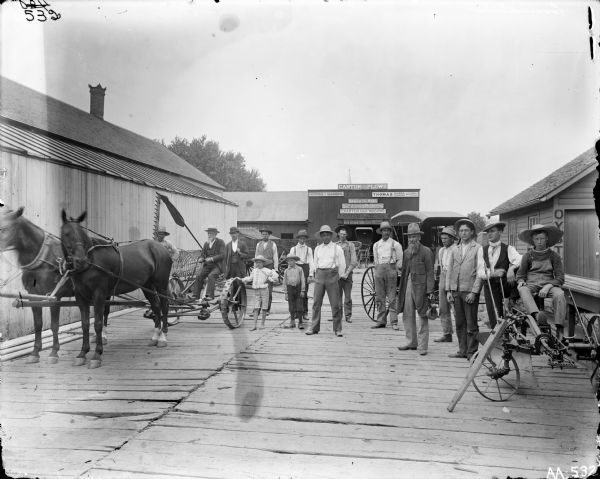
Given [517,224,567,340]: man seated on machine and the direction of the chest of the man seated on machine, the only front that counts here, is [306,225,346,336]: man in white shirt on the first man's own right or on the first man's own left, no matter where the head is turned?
on the first man's own right

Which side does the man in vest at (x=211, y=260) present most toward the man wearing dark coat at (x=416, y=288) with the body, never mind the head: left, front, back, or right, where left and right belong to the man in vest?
left

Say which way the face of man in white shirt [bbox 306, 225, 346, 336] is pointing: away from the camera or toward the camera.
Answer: toward the camera

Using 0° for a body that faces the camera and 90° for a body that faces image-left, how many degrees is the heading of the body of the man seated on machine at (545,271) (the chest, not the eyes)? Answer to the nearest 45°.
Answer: approximately 0°

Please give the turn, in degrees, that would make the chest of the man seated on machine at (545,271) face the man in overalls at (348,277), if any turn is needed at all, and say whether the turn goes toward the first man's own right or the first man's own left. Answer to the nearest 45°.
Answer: approximately 135° to the first man's own right

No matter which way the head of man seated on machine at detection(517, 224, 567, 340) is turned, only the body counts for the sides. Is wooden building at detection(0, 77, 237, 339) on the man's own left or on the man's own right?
on the man's own right

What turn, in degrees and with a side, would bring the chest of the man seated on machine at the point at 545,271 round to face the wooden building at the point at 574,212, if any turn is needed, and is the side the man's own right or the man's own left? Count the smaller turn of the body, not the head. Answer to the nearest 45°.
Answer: approximately 180°

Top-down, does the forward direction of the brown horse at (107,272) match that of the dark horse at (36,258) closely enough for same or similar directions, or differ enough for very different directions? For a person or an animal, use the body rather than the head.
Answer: same or similar directions

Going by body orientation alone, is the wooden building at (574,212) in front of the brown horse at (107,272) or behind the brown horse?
behind

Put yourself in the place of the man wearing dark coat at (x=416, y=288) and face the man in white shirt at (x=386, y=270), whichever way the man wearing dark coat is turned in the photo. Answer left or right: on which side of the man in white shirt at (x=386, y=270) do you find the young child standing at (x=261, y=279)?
left

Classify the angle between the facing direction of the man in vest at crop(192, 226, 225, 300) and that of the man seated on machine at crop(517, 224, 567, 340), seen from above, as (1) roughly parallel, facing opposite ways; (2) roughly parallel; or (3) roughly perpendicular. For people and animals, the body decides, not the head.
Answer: roughly parallel

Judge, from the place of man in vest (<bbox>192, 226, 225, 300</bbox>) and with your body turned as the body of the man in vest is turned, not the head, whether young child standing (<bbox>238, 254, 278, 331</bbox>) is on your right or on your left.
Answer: on your left

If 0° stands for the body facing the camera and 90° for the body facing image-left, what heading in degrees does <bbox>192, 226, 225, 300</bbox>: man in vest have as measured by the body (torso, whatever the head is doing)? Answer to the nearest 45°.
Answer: approximately 45°

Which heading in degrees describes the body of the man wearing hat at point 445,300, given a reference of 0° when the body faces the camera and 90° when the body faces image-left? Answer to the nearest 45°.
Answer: approximately 45°
